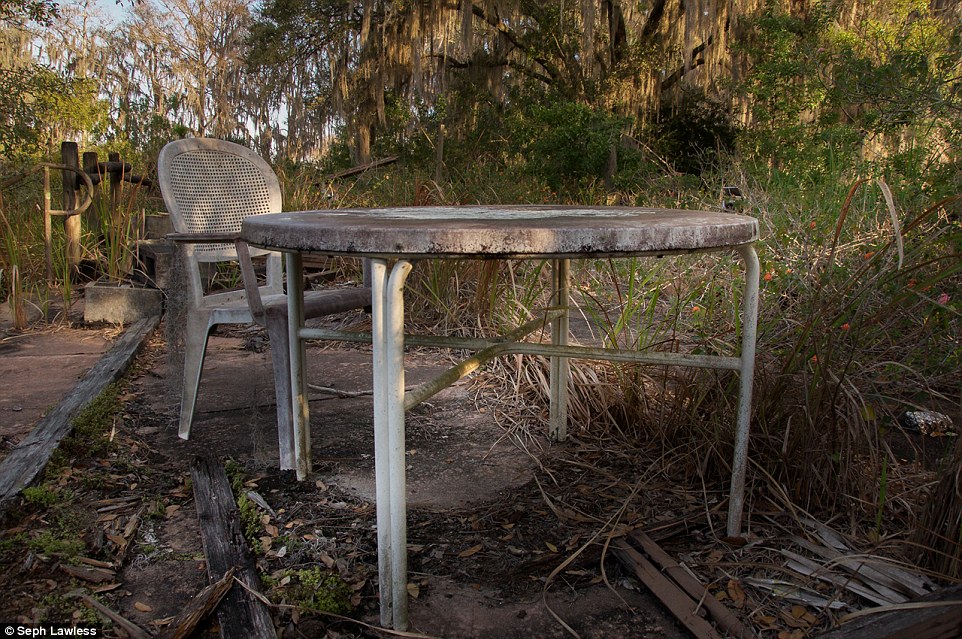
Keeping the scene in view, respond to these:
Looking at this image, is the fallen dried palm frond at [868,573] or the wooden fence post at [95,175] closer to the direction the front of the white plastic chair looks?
the fallen dried palm frond

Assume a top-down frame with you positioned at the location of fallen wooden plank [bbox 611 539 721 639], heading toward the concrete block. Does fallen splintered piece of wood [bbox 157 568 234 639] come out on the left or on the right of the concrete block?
left

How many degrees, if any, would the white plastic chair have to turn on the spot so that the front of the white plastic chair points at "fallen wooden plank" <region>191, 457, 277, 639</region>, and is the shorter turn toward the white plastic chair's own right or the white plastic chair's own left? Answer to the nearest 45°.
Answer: approximately 45° to the white plastic chair's own right

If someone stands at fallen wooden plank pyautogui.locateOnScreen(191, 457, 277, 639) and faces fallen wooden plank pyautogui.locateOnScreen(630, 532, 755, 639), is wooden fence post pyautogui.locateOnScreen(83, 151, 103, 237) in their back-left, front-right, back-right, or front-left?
back-left

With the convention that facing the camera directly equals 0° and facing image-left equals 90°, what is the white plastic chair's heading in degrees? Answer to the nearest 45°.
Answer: approximately 315°

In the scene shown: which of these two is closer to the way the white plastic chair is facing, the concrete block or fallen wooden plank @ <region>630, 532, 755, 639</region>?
the fallen wooden plank

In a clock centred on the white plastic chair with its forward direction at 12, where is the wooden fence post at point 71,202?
The wooden fence post is roughly at 7 o'clock from the white plastic chair.

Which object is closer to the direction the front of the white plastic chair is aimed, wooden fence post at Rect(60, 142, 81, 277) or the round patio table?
the round patio table

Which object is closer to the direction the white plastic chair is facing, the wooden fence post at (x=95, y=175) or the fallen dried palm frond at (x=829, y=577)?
the fallen dried palm frond
